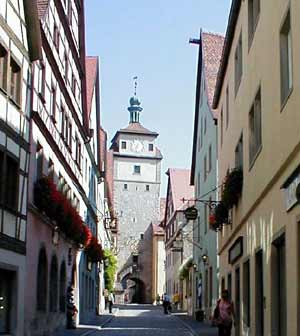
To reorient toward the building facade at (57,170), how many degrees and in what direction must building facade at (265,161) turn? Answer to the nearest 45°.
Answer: approximately 45° to its right

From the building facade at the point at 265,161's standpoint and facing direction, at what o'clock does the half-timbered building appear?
The half-timbered building is roughly at 1 o'clock from the building facade.

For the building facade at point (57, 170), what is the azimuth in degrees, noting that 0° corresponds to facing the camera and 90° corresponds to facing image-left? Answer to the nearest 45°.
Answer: approximately 270°

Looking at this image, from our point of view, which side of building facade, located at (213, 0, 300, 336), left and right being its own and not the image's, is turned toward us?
left

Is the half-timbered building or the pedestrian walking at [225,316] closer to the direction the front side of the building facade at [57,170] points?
the pedestrian walking

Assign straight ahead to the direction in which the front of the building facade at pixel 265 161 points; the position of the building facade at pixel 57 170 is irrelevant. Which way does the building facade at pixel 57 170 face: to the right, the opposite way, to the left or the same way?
the opposite way

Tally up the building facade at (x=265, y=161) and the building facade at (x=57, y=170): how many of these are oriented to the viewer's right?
1
